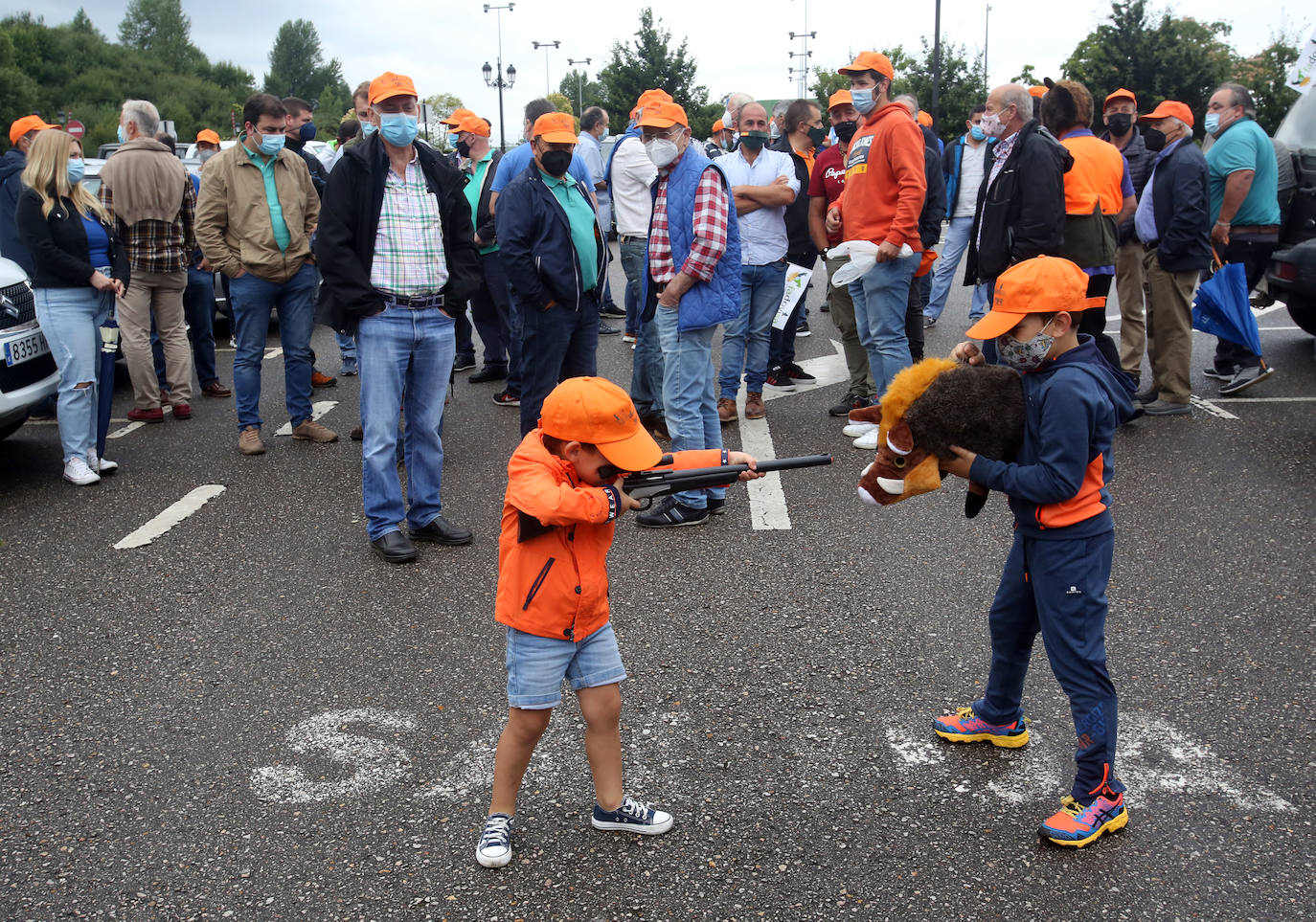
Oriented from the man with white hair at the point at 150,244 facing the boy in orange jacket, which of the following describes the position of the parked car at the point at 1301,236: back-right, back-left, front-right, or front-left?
front-left

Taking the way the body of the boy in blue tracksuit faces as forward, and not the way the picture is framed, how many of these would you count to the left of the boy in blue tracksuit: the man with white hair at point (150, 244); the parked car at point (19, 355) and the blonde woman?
0

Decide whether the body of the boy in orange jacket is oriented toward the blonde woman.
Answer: no

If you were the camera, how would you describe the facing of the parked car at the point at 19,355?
facing the viewer and to the right of the viewer

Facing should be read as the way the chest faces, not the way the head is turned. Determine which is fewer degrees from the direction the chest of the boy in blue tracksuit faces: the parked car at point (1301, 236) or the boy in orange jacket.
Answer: the boy in orange jacket

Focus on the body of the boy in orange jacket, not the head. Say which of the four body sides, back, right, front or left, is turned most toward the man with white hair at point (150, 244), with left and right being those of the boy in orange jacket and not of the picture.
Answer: back

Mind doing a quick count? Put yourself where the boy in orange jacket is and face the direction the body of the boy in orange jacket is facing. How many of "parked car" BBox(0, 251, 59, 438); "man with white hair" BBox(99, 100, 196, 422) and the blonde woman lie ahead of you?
0

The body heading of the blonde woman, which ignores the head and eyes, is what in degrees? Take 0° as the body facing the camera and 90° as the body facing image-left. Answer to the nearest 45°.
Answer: approximately 315°

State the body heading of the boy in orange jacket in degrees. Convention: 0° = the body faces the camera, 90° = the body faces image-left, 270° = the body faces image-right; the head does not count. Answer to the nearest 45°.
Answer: approximately 315°

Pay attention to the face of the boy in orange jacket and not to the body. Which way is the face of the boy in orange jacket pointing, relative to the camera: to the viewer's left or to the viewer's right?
to the viewer's right

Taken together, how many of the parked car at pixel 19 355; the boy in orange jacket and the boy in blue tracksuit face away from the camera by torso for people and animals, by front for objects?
0

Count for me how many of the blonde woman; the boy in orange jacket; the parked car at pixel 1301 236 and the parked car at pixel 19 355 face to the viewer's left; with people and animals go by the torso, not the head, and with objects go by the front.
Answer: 0

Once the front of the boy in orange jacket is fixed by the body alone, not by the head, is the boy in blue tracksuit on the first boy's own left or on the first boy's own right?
on the first boy's own left

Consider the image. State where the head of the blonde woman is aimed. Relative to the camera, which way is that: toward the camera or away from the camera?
toward the camera

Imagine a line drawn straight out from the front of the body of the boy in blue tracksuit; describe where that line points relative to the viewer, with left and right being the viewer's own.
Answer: facing the viewer and to the left of the viewer
